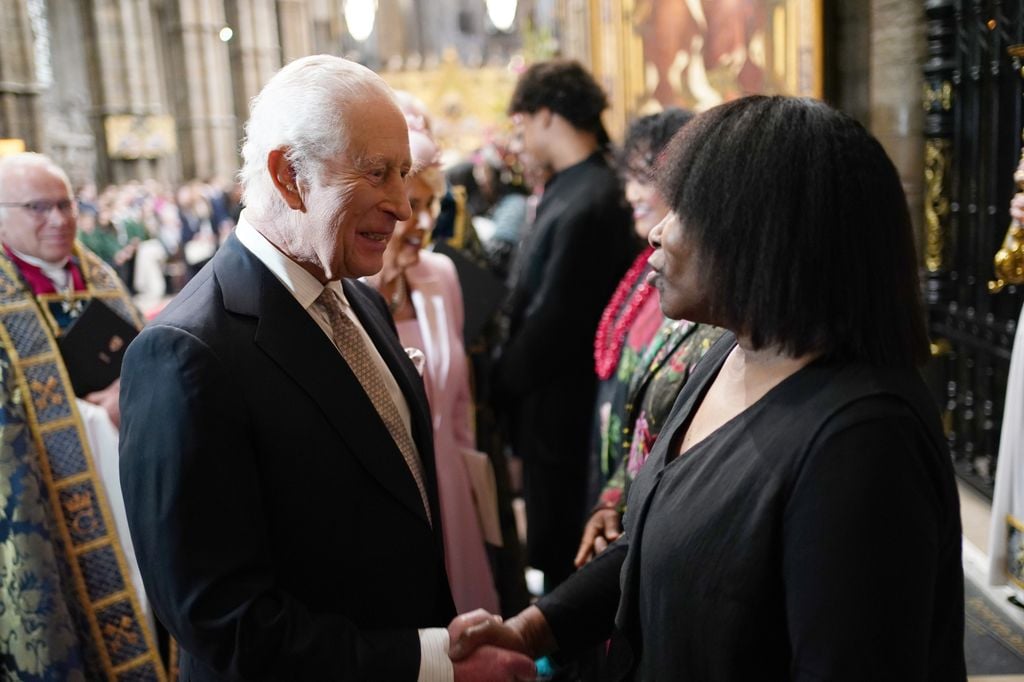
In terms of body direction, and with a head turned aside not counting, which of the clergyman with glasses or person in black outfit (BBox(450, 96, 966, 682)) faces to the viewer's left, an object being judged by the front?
the person in black outfit

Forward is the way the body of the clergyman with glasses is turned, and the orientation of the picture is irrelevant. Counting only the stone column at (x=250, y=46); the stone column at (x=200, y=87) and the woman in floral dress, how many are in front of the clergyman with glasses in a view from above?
1

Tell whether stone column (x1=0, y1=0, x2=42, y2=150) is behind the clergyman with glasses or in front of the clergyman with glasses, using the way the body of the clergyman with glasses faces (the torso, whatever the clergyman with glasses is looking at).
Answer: behind

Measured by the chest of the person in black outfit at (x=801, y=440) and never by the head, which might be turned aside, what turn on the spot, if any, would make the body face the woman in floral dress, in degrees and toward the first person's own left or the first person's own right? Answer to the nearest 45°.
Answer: approximately 90° to the first person's own right

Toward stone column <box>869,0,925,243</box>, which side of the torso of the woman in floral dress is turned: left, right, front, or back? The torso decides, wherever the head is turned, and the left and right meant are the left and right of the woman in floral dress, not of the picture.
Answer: back

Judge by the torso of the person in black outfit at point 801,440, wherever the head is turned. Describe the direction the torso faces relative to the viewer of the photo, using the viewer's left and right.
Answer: facing to the left of the viewer

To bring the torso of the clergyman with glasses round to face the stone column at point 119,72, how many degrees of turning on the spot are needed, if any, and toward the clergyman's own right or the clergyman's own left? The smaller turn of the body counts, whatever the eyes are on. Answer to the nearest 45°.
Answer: approximately 135° to the clergyman's own left

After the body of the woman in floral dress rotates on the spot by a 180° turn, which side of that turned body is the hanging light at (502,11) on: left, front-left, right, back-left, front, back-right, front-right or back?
front-left

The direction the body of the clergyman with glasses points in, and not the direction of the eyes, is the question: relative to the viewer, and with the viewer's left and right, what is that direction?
facing the viewer and to the right of the viewer

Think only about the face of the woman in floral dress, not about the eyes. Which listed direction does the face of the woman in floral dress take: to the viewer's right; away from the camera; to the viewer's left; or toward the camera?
to the viewer's left

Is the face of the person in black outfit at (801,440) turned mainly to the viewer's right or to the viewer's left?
to the viewer's left

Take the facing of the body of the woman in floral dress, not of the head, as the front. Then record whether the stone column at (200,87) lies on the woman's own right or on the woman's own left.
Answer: on the woman's own right
